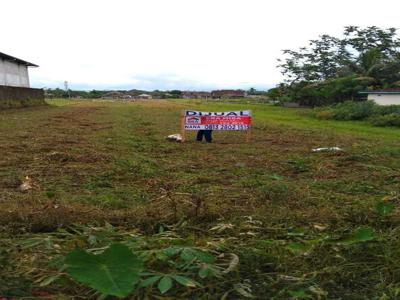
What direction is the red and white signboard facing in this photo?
toward the camera

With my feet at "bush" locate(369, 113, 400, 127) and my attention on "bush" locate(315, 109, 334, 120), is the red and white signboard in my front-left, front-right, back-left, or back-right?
back-left

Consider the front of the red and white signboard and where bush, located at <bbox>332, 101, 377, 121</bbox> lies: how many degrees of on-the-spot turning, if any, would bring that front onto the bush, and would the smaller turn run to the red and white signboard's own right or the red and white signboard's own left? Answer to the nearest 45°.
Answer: approximately 135° to the red and white signboard's own left

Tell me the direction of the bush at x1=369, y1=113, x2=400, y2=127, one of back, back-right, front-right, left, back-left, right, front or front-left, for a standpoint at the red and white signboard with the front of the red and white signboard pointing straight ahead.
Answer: back-left

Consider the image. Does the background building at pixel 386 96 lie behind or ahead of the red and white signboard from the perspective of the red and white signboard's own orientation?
behind
